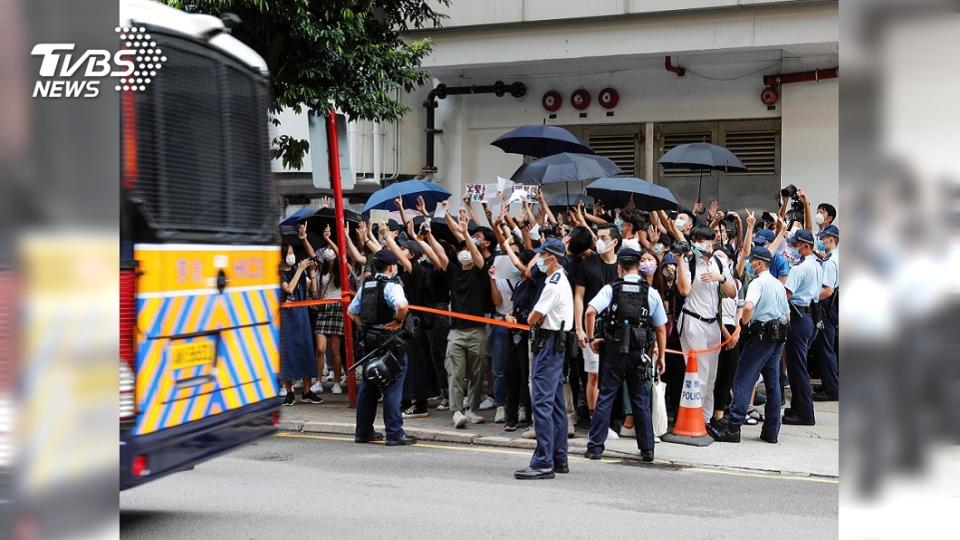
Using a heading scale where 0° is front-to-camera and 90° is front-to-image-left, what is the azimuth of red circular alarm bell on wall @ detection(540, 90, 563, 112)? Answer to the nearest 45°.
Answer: approximately 0°

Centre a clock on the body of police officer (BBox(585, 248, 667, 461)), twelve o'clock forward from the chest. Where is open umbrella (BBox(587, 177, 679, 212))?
The open umbrella is roughly at 12 o'clock from the police officer.

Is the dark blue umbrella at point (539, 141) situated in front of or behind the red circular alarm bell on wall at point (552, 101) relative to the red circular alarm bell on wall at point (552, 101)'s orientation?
in front

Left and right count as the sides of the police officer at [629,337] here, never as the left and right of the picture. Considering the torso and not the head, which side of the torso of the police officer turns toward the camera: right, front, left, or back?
back

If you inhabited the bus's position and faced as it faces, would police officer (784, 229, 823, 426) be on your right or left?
on your right

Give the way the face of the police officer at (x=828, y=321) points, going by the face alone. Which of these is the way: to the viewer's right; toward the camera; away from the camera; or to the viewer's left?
to the viewer's left

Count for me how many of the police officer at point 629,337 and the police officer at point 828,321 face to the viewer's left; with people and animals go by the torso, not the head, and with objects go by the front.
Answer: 1

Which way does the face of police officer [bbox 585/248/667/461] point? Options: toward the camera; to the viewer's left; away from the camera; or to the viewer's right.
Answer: away from the camera

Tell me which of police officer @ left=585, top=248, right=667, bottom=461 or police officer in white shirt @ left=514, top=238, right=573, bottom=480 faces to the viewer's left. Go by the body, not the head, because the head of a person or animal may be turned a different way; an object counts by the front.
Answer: the police officer in white shirt

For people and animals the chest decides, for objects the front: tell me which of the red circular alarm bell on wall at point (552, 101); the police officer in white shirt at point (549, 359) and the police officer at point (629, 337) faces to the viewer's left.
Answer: the police officer in white shirt

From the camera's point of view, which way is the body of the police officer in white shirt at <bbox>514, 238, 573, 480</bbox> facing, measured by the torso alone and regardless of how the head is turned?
to the viewer's left

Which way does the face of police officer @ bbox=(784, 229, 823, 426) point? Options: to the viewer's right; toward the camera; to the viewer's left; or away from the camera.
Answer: to the viewer's left
